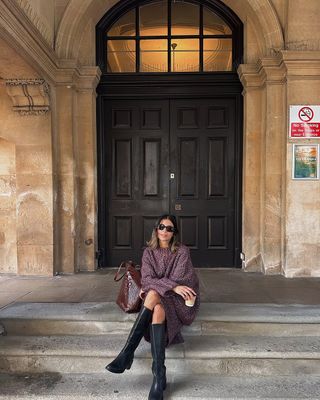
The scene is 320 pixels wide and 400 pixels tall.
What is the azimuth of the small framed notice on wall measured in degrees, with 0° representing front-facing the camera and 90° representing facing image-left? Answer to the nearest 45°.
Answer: approximately 0°

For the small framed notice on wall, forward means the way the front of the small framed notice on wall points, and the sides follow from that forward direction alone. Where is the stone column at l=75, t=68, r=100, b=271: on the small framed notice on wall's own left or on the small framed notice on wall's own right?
on the small framed notice on wall's own right

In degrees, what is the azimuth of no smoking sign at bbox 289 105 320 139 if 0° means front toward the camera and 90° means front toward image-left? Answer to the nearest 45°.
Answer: approximately 0°

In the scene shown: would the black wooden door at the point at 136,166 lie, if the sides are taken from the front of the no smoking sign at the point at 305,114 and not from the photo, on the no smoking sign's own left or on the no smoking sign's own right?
on the no smoking sign's own right

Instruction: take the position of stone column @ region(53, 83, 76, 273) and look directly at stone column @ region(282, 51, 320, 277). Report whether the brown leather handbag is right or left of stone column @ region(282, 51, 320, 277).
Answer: right

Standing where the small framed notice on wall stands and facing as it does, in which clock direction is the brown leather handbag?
The brown leather handbag is roughly at 1 o'clock from the small framed notice on wall.

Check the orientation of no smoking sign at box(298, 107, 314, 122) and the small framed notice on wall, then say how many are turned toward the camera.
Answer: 2

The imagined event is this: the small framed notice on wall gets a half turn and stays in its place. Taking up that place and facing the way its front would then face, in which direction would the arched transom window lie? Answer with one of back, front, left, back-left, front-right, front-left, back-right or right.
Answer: left

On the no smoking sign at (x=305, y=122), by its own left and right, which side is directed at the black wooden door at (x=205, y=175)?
right
